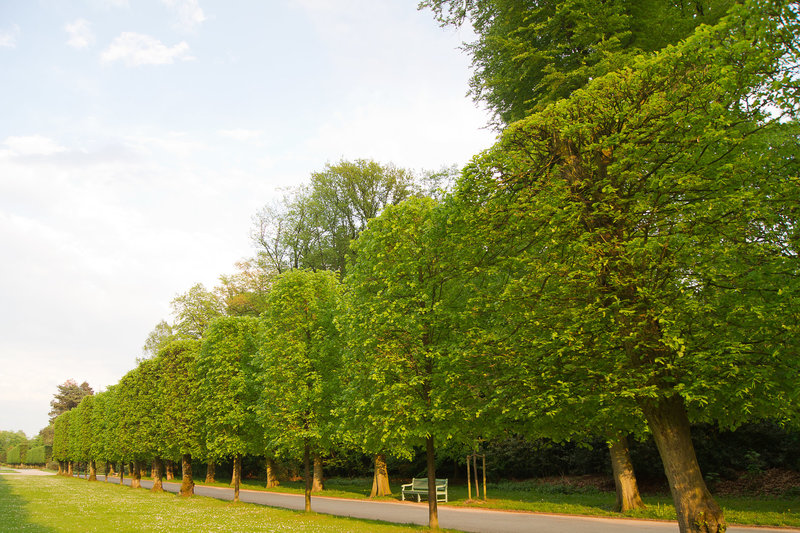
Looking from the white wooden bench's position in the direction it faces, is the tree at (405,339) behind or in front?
in front

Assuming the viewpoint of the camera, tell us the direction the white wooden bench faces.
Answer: facing the viewer and to the left of the viewer

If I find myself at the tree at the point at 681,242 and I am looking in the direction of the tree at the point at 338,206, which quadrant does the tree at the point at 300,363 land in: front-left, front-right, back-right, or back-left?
front-left

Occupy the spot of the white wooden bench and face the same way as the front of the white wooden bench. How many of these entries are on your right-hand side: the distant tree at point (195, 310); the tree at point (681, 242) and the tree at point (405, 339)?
1

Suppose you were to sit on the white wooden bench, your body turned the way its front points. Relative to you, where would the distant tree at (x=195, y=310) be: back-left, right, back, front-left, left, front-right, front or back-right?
right

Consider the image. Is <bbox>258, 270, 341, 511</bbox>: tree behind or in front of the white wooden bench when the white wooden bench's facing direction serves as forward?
in front

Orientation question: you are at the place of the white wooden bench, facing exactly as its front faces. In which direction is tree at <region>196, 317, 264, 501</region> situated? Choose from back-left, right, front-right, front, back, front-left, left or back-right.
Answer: front-right

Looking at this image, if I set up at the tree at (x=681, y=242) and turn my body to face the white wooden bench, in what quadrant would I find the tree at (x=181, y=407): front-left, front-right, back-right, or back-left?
front-left

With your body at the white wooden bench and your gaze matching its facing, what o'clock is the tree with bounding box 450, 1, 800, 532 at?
The tree is roughly at 10 o'clock from the white wooden bench.

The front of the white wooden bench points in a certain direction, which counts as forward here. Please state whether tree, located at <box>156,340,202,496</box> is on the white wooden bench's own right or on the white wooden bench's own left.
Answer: on the white wooden bench's own right
